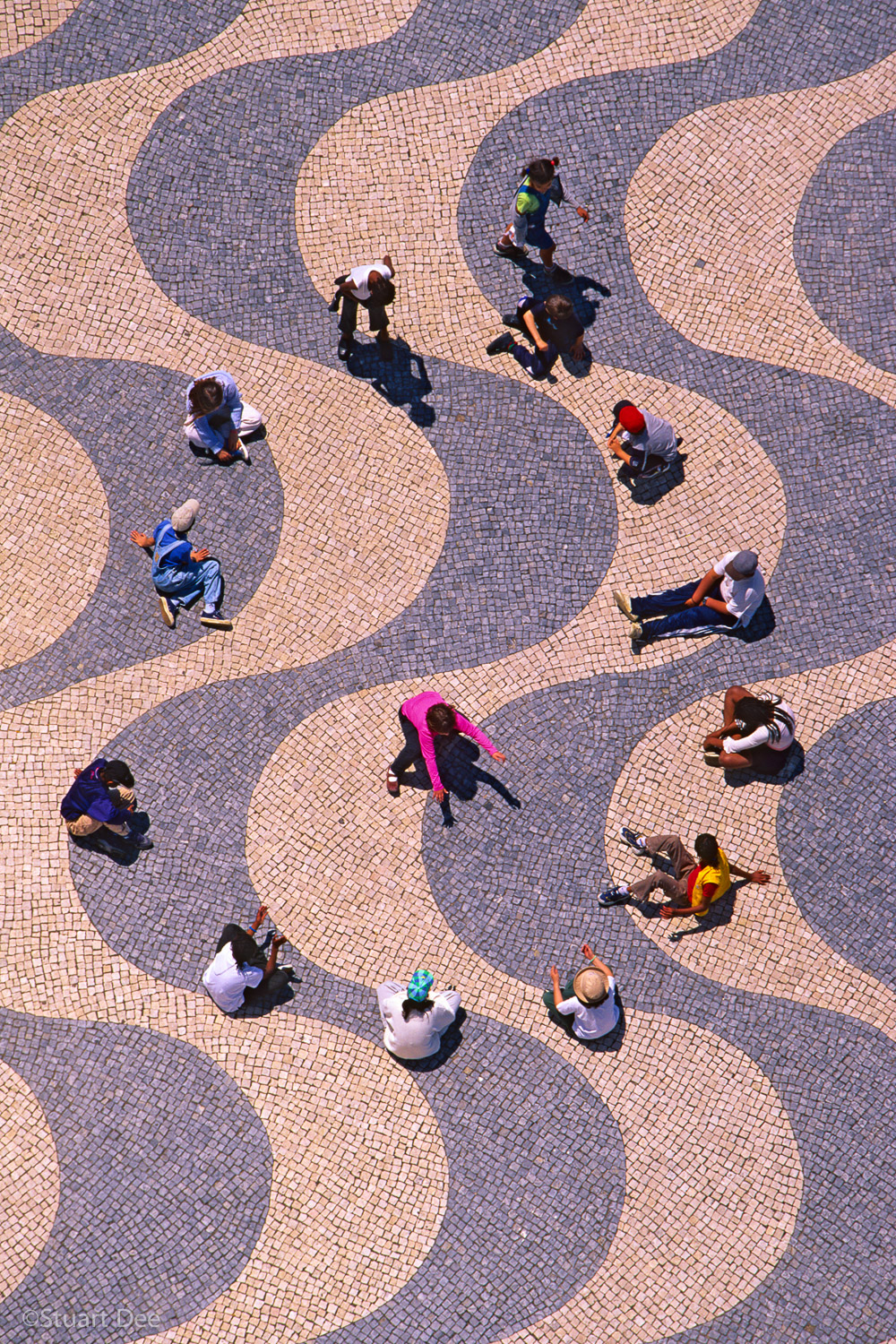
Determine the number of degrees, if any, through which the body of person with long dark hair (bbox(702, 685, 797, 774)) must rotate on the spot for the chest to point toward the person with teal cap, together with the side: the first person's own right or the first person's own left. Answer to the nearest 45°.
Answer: approximately 45° to the first person's own left

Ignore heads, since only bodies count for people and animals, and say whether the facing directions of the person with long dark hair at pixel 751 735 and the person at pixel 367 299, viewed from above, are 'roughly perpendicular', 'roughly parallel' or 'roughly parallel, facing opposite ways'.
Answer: roughly perpendicular

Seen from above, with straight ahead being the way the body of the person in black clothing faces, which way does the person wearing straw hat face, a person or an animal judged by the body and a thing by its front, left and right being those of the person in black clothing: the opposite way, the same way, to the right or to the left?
to the right

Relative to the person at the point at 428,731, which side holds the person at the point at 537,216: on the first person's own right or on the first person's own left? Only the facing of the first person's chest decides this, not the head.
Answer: on the first person's own left

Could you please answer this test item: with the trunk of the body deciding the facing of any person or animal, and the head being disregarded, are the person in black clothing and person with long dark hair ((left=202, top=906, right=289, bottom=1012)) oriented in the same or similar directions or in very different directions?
very different directions

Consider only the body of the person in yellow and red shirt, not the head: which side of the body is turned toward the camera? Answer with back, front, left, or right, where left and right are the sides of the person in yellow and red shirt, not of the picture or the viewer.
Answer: left

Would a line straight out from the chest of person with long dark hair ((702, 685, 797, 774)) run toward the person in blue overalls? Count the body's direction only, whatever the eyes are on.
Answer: yes

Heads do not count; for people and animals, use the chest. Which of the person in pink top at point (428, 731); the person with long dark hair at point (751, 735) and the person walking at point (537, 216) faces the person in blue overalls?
the person with long dark hair

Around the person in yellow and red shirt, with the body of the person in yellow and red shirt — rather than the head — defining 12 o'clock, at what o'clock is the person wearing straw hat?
The person wearing straw hat is roughly at 10 o'clock from the person in yellow and red shirt.

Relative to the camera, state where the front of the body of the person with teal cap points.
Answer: away from the camera
